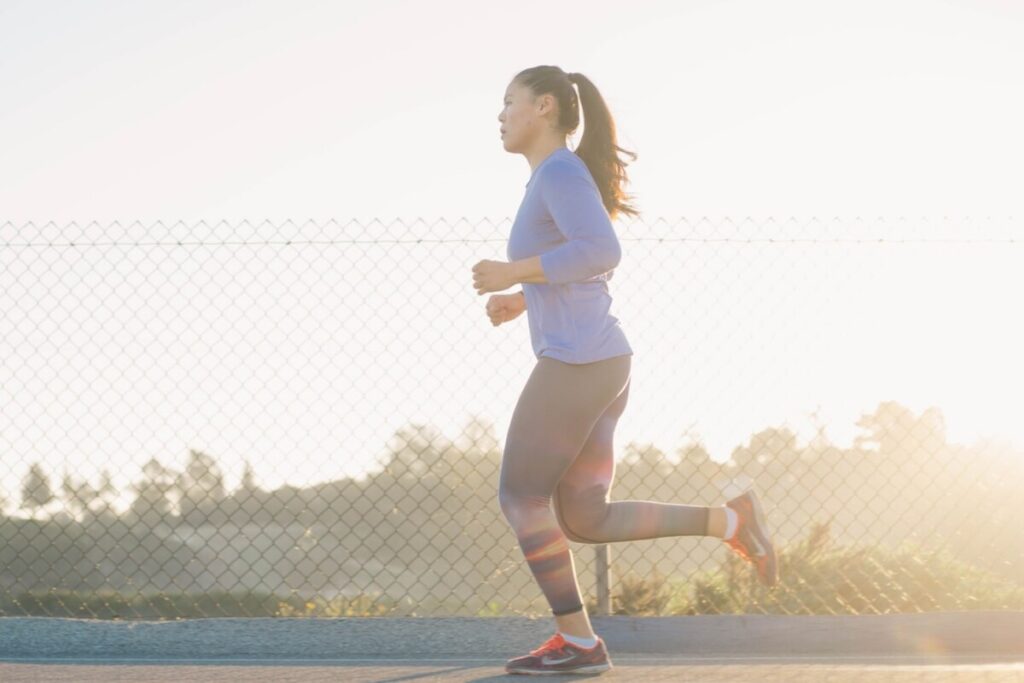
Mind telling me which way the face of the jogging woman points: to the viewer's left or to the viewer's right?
to the viewer's left

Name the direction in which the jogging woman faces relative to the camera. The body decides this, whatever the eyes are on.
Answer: to the viewer's left

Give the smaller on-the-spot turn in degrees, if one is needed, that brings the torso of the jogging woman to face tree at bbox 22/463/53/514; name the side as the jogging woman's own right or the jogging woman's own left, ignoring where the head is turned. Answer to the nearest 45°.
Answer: approximately 45° to the jogging woman's own right

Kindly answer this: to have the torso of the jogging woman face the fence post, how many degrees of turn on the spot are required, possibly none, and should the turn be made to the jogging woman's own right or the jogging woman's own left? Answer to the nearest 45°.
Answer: approximately 90° to the jogging woman's own right

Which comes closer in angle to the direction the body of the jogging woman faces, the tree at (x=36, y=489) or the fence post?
the tree
